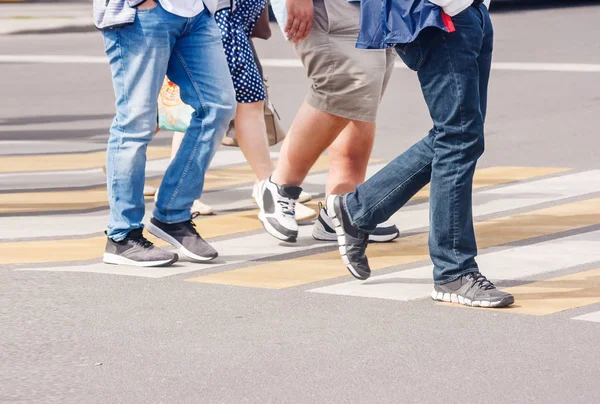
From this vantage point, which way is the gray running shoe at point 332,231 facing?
to the viewer's right
